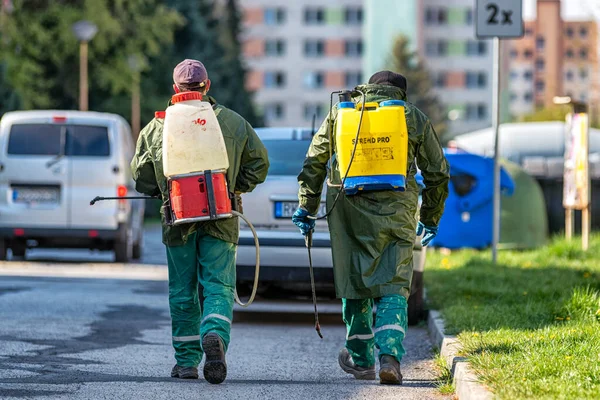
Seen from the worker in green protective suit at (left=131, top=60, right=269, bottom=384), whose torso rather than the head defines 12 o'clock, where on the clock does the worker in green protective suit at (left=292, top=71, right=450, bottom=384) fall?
the worker in green protective suit at (left=292, top=71, right=450, bottom=384) is roughly at 3 o'clock from the worker in green protective suit at (left=131, top=60, right=269, bottom=384).

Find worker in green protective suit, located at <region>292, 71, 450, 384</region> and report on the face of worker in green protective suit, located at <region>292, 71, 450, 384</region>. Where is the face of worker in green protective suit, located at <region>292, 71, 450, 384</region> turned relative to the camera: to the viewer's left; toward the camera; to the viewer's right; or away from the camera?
away from the camera

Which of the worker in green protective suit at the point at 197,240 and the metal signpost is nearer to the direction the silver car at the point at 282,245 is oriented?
the metal signpost

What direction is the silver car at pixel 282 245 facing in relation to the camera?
away from the camera

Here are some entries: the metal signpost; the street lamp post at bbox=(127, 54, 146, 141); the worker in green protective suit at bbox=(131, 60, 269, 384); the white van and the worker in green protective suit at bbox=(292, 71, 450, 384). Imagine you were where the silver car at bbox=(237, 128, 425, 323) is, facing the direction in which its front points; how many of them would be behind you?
2

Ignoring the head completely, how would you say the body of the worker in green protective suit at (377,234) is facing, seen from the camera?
away from the camera

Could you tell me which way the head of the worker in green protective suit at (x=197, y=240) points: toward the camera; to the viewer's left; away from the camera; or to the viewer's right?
away from the camera

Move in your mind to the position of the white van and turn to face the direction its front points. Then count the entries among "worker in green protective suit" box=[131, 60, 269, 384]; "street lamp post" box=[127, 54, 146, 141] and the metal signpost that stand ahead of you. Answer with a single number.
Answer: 1

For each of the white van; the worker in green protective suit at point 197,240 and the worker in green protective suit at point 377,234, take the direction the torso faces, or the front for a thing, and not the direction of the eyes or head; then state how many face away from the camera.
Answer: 3

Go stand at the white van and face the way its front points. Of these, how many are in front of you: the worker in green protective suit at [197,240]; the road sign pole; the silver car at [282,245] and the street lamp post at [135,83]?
1

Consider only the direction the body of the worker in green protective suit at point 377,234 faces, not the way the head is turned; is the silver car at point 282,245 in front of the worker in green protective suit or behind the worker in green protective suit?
in front

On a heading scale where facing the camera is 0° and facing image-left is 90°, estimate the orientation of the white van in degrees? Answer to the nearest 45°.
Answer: approximately 180°

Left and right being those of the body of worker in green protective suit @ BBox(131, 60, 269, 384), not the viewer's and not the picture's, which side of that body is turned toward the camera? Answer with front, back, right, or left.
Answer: back

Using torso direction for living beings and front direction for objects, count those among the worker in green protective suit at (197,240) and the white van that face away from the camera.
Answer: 2

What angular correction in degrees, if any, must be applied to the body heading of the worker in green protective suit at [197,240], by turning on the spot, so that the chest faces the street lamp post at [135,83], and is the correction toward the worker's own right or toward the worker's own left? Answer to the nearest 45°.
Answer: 0° — they already face it
